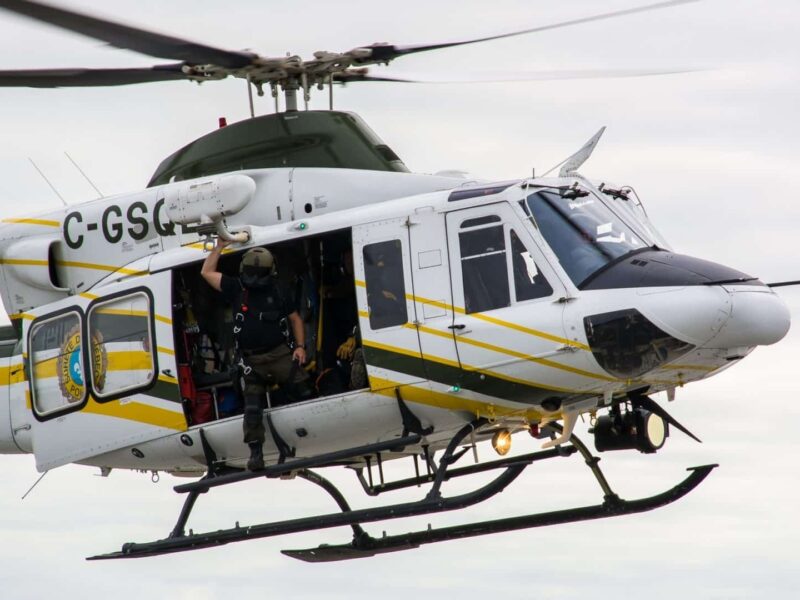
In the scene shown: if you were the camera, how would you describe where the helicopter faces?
facing the viewer and to the right of the viewer
